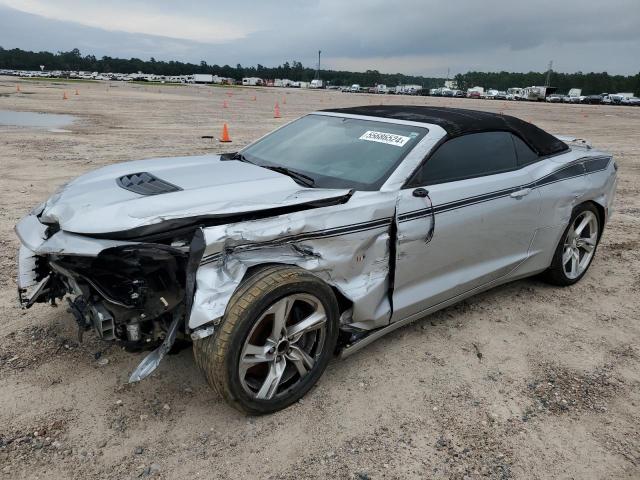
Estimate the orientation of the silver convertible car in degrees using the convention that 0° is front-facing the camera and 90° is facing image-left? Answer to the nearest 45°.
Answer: approximately 45°
